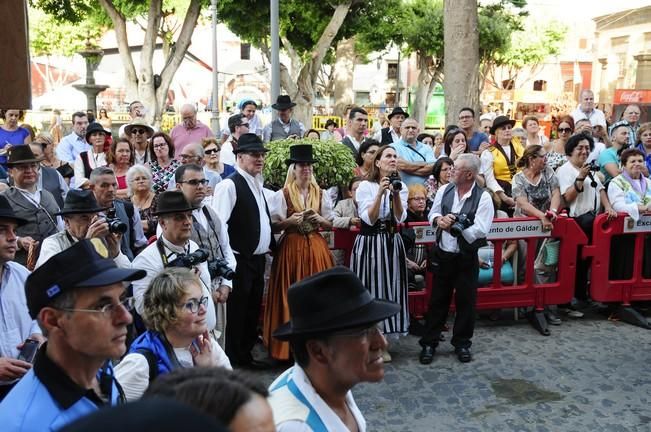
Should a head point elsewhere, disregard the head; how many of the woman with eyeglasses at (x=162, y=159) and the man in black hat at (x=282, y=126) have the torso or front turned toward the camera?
2

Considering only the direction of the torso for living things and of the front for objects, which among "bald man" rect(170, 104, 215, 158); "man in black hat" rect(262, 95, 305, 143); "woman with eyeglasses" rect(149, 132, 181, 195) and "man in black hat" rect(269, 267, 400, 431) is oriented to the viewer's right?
"man in black hat" rect(269, 267, 400, 431)

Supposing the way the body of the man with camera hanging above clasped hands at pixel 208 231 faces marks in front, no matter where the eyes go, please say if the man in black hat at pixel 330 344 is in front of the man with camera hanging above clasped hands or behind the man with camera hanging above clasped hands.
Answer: in front

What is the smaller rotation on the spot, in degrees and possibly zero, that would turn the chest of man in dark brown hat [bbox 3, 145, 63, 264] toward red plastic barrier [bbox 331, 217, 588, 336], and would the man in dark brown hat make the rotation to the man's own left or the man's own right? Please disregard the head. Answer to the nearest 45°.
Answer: approximately 45° to the man's own left

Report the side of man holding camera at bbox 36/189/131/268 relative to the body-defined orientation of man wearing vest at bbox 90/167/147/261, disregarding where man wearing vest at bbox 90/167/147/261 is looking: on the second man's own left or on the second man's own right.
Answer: on the second man's own right

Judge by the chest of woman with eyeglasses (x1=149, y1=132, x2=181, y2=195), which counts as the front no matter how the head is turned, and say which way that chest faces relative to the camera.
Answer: toward the camera

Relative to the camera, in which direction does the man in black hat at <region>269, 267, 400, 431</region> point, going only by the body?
to the viewer's right

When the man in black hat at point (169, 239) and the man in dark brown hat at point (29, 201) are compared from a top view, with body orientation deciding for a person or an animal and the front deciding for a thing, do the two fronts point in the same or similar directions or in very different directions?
same or similar directions

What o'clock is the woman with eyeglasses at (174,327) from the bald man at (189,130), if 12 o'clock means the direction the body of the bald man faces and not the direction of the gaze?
The woman with eyeglasses is roughly at 12 o'clock from the bald man.

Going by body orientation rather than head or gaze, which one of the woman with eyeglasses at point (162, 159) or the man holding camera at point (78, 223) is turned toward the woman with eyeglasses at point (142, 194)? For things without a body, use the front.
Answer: the woman with eyeglasses at point (162, 159)

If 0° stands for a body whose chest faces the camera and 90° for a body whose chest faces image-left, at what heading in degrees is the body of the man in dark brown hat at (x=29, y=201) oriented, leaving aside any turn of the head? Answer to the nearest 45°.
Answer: approximately 315°

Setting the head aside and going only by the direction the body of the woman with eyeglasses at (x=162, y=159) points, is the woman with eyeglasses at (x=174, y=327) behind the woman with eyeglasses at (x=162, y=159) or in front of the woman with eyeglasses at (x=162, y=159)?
in front

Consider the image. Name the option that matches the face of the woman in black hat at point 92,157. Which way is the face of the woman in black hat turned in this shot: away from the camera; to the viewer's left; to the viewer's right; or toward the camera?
toward the camera

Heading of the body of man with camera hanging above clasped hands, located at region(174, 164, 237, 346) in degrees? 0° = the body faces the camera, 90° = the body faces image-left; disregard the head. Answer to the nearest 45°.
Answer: approximately 315°

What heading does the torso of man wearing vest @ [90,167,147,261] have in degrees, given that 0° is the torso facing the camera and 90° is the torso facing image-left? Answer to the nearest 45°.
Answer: approximately 315°

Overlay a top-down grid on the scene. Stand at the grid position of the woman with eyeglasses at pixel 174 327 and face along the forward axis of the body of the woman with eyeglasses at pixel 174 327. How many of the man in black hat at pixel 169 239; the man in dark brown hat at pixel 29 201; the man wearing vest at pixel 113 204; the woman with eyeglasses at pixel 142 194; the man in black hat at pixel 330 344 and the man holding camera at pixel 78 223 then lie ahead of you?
1

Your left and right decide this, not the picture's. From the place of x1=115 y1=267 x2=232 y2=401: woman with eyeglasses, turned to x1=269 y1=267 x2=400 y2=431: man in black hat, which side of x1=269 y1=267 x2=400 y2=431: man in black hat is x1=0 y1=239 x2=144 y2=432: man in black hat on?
right

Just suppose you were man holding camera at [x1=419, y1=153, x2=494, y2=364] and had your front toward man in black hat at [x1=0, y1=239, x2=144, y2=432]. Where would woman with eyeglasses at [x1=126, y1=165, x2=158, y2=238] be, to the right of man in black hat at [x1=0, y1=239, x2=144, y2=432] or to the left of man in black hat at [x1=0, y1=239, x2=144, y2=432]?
right

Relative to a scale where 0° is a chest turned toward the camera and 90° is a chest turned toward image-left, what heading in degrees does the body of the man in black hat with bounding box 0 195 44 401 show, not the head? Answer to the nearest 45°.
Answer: approximately 315°

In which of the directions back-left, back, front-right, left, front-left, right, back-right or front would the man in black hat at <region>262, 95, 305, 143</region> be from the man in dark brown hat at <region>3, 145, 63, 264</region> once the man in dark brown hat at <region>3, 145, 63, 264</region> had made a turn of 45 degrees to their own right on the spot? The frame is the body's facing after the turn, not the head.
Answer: back-left
